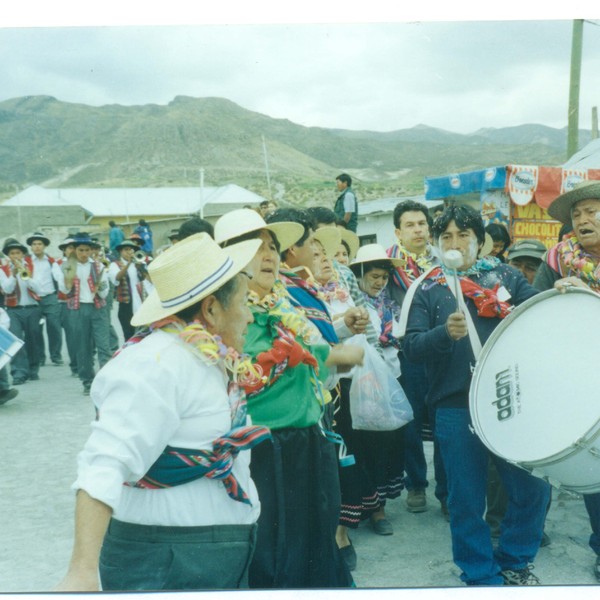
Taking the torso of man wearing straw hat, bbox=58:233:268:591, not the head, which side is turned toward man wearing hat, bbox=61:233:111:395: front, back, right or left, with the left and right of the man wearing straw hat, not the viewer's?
left

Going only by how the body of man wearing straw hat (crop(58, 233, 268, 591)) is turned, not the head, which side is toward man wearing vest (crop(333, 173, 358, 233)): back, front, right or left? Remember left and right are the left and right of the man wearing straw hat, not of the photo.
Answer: left

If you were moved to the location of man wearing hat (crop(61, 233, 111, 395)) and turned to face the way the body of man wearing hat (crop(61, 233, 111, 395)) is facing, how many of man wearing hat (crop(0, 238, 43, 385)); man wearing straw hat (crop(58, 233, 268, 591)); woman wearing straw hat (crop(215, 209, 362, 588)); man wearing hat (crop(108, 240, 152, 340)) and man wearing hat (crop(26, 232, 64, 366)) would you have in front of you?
2

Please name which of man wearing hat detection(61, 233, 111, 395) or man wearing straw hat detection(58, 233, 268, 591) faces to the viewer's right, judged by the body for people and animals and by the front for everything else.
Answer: the man wearing straw hat

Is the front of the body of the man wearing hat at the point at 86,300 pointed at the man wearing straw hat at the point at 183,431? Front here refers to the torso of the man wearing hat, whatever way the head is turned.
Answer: yes

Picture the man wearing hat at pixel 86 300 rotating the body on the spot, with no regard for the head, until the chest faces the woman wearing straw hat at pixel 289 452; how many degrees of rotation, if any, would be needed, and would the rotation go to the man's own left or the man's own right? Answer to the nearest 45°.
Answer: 0° — they already face them

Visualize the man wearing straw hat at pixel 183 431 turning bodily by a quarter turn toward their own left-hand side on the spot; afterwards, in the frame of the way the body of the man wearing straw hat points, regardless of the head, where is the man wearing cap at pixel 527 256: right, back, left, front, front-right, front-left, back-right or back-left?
front-right

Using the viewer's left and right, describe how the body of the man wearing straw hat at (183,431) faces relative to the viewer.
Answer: facing to the right of the viewer

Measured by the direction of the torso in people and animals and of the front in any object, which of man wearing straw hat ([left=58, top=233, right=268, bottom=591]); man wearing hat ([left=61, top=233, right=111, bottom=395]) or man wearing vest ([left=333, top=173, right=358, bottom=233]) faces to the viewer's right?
the man wearing straw hat

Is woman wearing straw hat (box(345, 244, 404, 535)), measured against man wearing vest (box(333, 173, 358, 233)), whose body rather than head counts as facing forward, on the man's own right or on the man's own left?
on the man's own left

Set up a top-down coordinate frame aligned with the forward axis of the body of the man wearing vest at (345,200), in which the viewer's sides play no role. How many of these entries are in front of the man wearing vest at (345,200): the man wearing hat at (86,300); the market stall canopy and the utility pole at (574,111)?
1

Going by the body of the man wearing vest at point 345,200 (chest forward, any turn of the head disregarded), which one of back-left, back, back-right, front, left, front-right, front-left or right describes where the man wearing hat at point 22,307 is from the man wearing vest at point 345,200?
front

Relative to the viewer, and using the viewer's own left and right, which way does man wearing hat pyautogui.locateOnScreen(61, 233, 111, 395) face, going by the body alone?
facing the viewer
